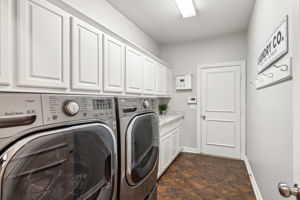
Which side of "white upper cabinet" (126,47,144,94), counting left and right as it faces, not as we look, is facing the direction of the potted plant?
left

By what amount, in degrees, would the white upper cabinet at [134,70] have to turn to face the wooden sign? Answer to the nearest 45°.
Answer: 0° — it already faces it

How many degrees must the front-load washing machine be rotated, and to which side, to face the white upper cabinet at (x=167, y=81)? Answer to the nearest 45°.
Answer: approximately 90° to its left

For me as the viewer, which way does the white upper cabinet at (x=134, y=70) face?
facing the viewer and to the right of the viewer

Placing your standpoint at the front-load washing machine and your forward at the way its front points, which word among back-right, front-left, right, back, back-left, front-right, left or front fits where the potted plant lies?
left

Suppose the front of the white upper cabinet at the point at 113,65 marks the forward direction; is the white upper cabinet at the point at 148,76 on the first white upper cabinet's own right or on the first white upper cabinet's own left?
on the first white upper cabinet's own left

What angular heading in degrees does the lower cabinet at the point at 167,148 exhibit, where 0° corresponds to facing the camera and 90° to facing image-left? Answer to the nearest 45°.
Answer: approximately 270°

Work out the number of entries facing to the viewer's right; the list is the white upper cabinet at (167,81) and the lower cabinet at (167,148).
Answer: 2

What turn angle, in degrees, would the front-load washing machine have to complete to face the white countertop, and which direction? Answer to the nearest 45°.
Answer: approximately 90° to its left

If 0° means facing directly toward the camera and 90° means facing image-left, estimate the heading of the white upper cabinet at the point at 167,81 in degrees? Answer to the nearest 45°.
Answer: approximately 270°

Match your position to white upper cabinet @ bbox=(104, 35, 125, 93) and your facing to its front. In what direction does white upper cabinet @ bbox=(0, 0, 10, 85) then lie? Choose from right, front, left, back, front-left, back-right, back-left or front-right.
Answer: right
